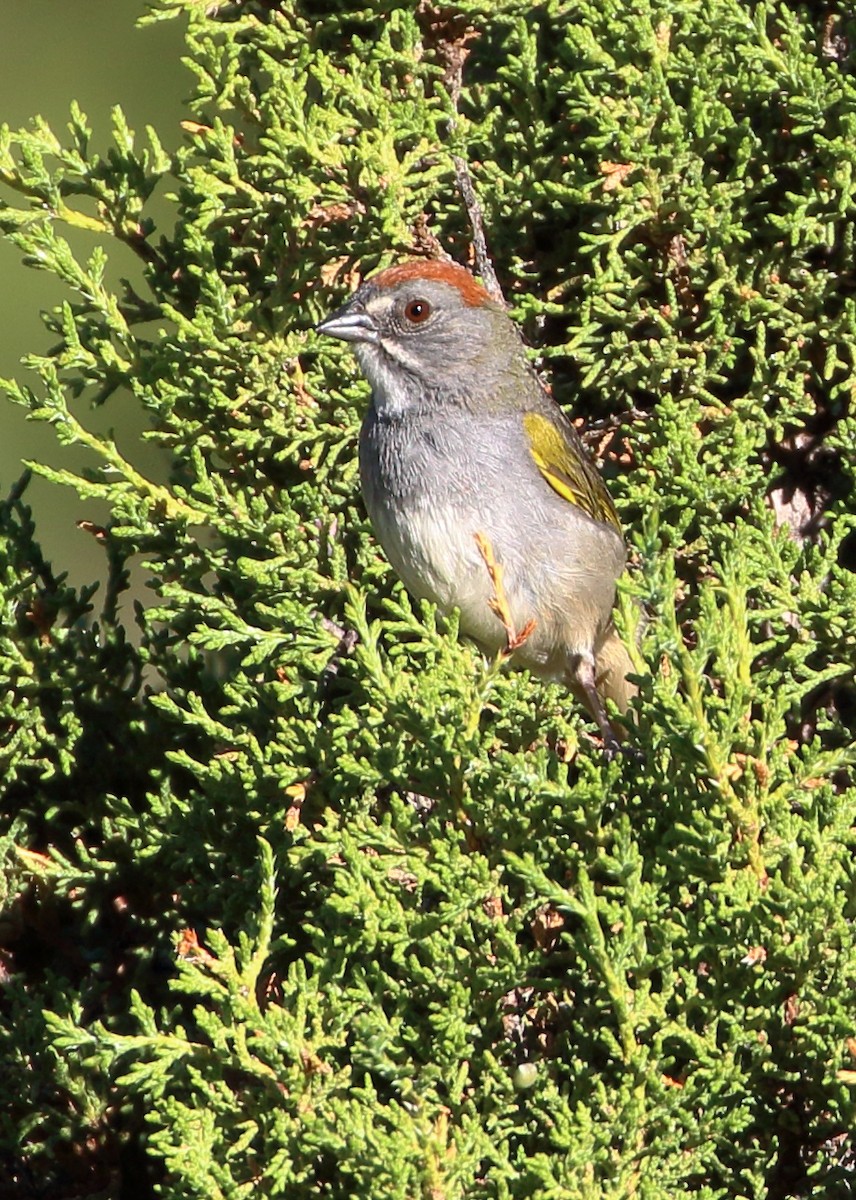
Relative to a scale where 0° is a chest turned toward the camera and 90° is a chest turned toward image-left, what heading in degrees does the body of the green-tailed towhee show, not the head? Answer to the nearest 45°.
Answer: approximately 45°
